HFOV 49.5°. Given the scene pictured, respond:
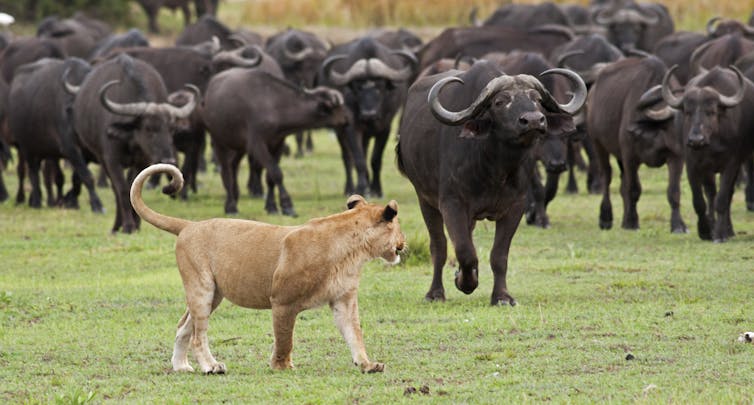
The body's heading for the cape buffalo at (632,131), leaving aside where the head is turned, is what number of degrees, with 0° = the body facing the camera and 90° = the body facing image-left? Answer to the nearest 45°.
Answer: approximately 315°

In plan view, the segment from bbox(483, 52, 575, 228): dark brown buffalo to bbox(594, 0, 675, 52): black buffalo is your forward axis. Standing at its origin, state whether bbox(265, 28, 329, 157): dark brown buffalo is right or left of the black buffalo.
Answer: left

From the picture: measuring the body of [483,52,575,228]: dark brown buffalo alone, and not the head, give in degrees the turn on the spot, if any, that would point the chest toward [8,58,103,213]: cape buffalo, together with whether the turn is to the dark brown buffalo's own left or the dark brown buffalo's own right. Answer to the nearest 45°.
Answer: approximately 135° to the dark brown buffalo's own right

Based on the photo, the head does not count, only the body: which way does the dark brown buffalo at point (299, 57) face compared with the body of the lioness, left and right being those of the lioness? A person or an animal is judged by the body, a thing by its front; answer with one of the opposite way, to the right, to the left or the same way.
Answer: to the right

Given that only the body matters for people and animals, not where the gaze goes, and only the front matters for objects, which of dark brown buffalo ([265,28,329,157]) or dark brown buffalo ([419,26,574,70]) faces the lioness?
dark brown buffalo ([265,28,329,157])

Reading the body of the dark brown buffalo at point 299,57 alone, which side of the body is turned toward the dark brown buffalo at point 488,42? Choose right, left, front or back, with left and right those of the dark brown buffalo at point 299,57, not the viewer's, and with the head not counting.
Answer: left

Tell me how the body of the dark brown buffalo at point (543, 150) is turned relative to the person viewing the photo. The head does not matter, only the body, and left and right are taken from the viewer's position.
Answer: facing the viewer and to the right of the viewer
